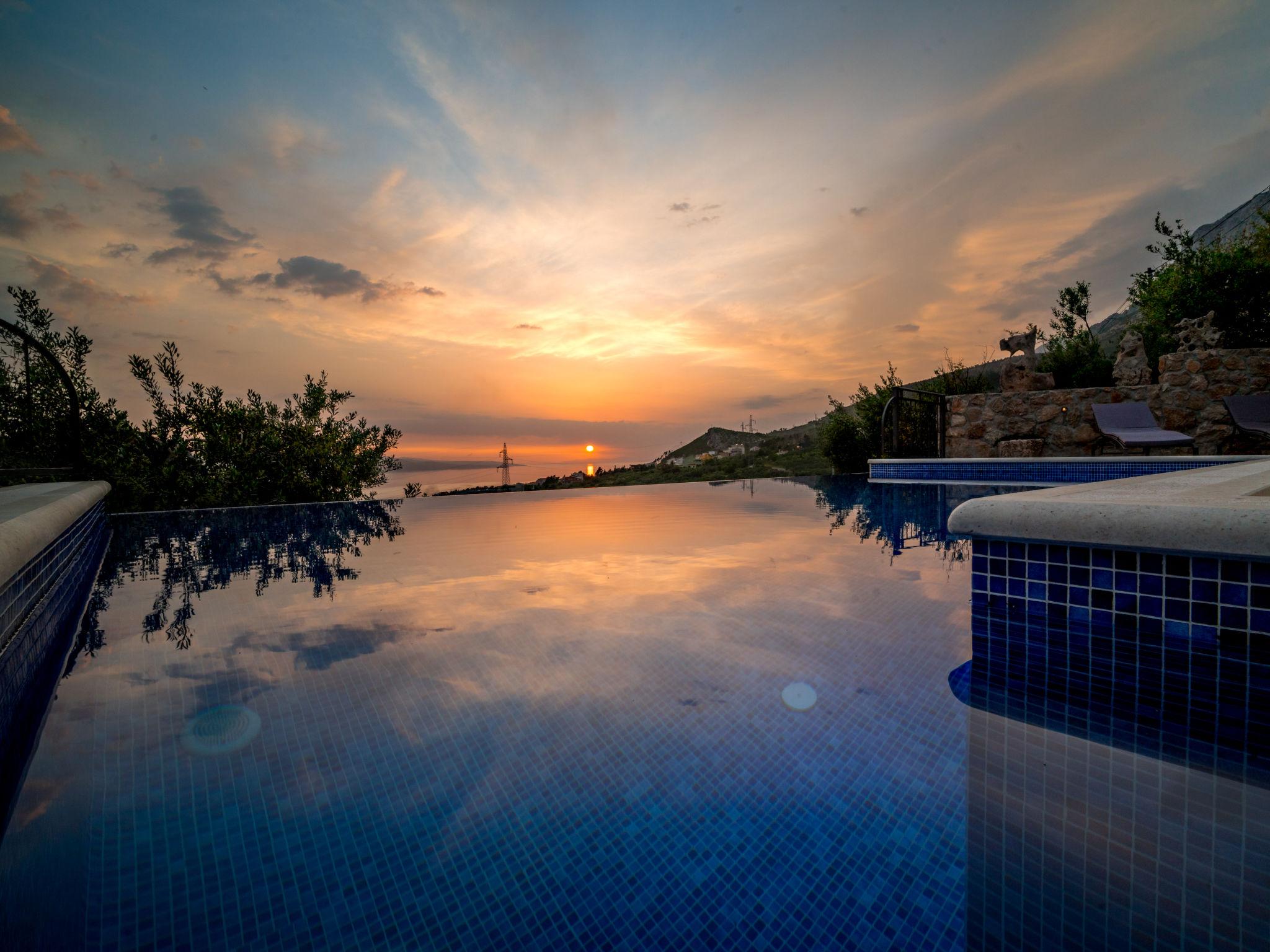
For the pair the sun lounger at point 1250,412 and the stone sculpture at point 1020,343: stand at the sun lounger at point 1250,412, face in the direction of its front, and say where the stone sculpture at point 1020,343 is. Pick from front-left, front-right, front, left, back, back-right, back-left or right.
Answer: back

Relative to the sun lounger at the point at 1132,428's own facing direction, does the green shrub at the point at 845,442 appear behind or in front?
behind

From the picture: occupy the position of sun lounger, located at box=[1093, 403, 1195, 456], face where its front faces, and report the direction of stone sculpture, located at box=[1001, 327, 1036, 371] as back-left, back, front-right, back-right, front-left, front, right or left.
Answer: back

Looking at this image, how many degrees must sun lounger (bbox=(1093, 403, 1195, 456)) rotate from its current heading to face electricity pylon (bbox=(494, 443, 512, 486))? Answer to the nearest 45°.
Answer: approximately 135° to its right

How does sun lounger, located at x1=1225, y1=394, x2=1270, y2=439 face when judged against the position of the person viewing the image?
facing the viewer and to the right of the viewer

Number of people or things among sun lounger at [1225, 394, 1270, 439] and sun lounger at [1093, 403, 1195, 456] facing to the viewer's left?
0

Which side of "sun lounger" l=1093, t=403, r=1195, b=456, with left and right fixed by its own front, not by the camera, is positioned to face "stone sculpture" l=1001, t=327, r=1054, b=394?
back

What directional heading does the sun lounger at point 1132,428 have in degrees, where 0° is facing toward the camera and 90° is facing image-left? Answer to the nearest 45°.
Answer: approximately 315°
